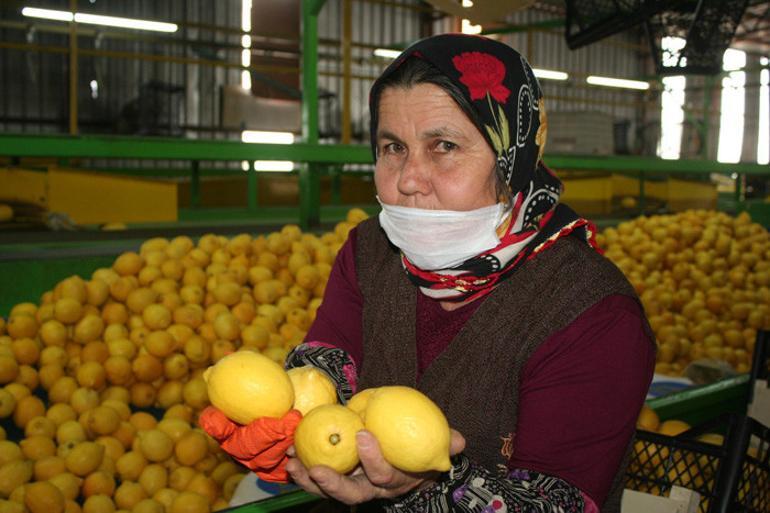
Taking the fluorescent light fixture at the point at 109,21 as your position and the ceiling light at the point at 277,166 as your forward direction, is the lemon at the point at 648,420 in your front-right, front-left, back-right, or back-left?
back-right

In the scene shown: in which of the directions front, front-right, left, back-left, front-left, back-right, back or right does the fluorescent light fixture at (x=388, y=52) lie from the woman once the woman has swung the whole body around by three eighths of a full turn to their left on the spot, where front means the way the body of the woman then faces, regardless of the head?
left

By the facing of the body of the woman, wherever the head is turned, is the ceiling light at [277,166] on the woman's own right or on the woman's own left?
on the woman's own right

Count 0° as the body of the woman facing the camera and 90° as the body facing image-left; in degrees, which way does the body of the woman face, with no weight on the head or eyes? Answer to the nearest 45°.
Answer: approximately 45°

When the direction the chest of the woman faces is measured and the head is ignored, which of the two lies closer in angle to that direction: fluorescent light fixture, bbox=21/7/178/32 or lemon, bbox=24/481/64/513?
the lemon

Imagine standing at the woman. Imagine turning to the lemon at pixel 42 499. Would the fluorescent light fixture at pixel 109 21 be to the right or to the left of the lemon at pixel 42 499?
right

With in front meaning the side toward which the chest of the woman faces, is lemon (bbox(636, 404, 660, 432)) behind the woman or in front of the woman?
behind

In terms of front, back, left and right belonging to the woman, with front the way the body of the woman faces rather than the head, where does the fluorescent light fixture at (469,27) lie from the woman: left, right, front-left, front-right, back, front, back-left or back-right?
back-right
